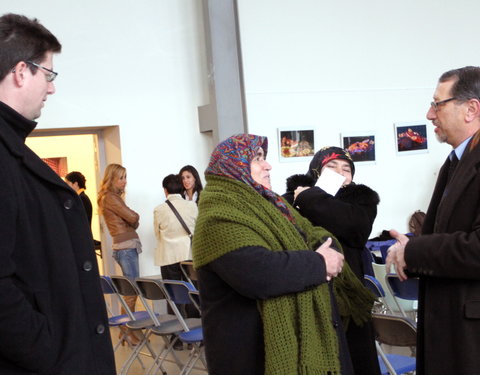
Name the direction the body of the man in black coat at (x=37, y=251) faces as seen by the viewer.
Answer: to the viewer's right

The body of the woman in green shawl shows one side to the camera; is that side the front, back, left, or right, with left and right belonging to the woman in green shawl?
right

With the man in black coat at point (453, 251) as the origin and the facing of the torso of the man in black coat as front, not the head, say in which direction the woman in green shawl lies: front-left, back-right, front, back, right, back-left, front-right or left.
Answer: front

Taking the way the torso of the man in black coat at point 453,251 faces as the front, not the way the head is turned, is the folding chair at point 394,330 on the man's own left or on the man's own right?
on the man's own right

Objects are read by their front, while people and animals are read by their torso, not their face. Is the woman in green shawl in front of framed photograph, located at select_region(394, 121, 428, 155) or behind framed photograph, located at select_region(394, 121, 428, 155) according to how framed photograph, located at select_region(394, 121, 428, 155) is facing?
in front

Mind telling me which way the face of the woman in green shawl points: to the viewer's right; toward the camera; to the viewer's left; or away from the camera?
to the viewer's right

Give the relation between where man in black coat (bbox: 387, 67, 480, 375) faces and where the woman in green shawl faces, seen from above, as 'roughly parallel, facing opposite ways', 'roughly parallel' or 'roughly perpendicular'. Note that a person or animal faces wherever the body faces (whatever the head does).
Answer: roughly parallel, facing opposite ways

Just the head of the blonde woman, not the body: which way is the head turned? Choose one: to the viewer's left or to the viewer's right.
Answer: to the viewer's right

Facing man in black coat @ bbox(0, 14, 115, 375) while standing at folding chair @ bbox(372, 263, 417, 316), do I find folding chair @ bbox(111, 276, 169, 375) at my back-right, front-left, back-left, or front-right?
front-right

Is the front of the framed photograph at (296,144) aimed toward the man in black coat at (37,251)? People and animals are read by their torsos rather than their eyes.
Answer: yes

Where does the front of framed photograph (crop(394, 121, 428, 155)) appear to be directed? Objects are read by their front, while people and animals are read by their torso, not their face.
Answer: toward the camera

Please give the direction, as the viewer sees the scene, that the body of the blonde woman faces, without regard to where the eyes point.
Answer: to the viewer's right

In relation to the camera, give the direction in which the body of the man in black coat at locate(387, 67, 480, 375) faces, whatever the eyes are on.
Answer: to the viewer's left

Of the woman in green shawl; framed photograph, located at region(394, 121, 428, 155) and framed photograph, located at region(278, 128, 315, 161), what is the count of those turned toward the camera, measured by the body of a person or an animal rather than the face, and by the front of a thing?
2

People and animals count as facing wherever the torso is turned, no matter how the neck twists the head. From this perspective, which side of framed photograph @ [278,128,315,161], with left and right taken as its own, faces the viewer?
front
